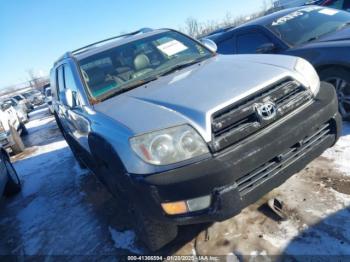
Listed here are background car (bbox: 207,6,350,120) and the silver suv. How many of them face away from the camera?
0

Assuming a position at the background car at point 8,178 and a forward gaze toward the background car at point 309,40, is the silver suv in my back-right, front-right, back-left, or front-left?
front-right

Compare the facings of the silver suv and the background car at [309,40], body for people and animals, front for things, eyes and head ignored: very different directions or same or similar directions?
same or similar directions

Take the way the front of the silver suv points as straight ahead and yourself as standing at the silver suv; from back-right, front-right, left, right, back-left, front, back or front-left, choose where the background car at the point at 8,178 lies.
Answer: back

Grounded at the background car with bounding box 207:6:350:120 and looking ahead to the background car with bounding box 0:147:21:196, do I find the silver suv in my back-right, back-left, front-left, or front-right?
front-left

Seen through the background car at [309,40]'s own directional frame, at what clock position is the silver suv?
The silver suv is roughly at 2 o'clock from the background car.

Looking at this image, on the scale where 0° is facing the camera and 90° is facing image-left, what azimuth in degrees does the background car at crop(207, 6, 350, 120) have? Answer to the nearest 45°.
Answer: approximately 315°

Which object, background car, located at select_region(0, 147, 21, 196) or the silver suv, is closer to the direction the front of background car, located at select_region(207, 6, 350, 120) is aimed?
the silver suv

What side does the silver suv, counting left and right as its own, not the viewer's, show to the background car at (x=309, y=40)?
left

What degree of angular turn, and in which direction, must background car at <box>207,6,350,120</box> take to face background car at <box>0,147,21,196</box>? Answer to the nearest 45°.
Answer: approximately 135° to its right
